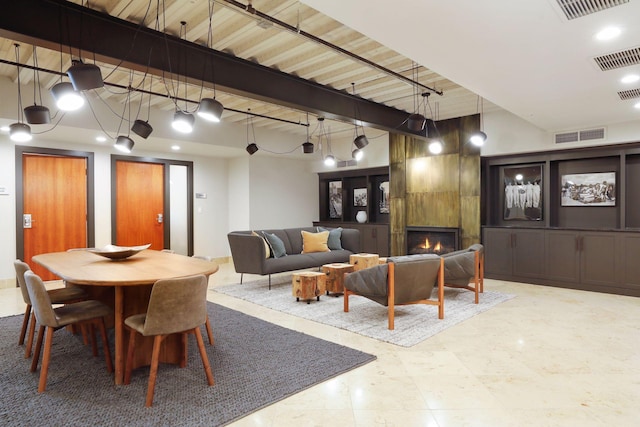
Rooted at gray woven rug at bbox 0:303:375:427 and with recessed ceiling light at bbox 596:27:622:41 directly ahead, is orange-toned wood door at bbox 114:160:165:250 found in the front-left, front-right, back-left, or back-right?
back-left

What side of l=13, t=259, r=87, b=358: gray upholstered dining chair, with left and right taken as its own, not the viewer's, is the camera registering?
right

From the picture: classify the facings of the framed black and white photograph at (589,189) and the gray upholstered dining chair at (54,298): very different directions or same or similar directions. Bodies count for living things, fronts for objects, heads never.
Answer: very different directions

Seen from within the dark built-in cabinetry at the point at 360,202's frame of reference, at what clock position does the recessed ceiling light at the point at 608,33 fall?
The recessed ceiling light is roughly at 10 o'clock from the dark built-in cabinetry.

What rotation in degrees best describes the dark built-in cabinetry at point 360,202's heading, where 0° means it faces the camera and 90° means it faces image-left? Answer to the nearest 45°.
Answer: approximately 45°

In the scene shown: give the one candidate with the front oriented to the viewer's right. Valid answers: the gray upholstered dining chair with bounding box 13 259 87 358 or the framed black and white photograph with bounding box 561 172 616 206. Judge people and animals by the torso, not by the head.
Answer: the gray upholstered dining chair

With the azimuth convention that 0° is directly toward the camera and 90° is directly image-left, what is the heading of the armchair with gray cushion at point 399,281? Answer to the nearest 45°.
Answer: approximately 135°
